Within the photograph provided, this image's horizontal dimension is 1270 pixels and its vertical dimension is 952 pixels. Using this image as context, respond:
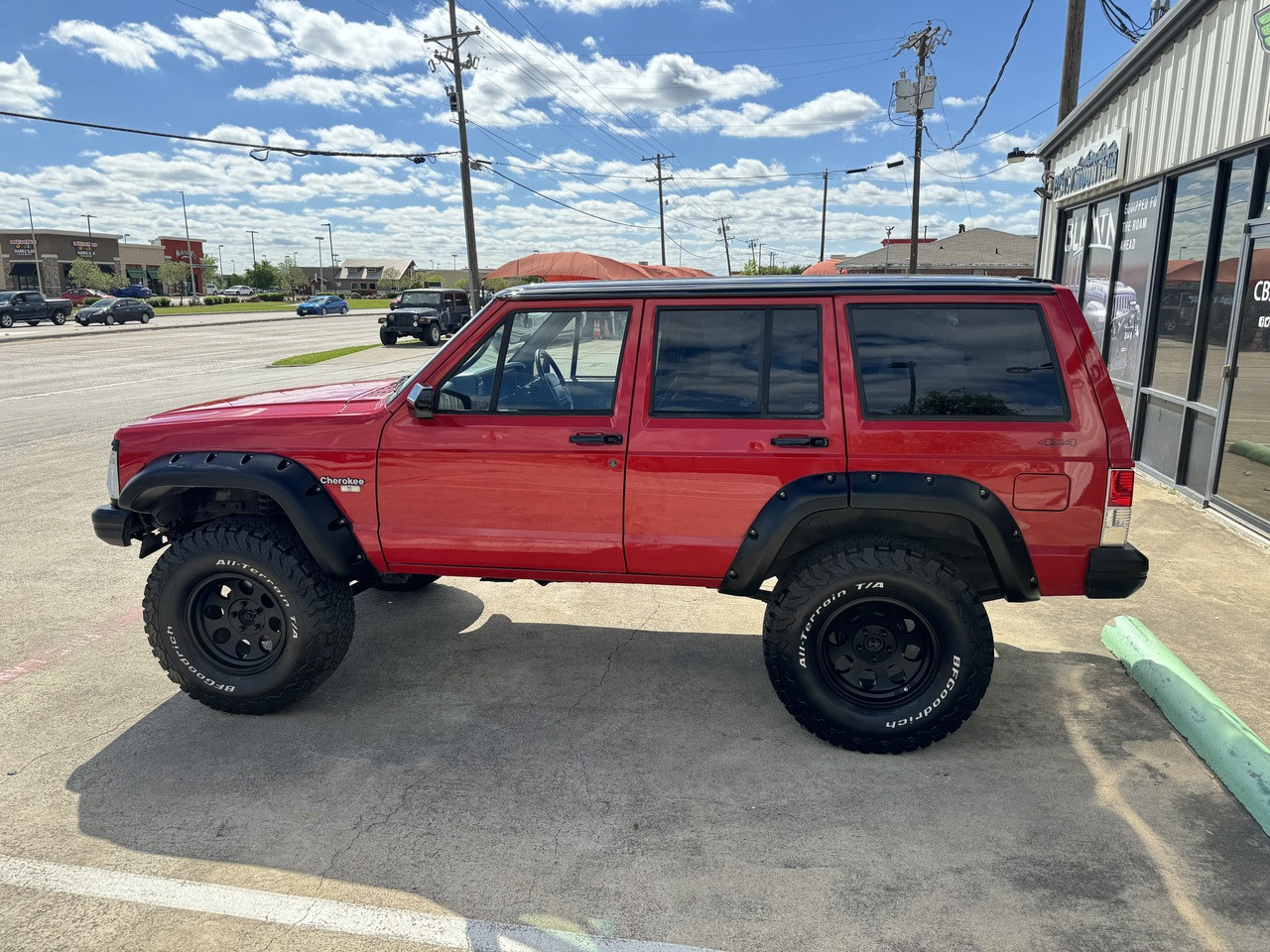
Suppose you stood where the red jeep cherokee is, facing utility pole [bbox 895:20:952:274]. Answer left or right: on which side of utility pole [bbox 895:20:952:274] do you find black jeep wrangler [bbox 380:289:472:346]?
left

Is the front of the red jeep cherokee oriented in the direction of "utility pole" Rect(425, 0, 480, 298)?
no

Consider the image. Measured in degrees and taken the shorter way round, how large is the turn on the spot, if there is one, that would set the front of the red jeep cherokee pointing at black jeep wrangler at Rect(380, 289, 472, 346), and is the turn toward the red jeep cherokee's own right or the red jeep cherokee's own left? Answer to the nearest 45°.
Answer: approximately 90° to the red jeep cherokee's own right

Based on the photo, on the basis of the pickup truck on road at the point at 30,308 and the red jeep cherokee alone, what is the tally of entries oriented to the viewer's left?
2

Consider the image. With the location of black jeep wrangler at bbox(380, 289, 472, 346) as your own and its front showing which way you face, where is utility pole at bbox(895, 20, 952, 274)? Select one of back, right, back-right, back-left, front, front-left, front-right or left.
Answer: back-left

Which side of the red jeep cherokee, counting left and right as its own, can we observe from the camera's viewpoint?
left

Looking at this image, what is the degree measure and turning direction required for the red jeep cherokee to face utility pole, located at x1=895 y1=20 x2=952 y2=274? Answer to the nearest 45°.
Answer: approximately 90° to its right

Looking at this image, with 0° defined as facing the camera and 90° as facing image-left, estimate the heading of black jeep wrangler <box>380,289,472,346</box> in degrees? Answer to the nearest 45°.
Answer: approximately 45°

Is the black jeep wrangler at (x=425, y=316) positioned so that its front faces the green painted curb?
no

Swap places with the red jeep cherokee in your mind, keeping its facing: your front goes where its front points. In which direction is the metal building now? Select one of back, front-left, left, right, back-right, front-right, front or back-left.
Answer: back-right

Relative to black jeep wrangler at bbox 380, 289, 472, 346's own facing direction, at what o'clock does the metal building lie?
The metal building is roughly at 10 o'clock from the black jeep wrangler.

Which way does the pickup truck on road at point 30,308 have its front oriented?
to the viewer's left

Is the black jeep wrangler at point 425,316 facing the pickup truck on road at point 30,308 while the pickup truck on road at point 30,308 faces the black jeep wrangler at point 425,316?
no

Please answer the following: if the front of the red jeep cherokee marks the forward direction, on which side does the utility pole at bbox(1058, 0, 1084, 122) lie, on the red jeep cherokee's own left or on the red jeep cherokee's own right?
on the red jeep cherokee's own right

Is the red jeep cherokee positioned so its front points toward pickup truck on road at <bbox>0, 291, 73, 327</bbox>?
no

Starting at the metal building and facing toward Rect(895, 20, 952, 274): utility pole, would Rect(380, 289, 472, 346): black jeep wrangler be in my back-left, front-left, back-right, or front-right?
front-left

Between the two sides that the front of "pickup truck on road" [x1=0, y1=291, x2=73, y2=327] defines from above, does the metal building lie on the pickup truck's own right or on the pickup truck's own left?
on the pickup truck's own left

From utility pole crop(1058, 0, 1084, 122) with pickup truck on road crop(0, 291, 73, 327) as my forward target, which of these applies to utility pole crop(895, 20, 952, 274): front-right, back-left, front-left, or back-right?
front-right
